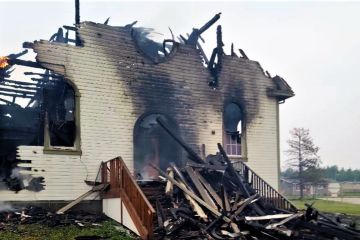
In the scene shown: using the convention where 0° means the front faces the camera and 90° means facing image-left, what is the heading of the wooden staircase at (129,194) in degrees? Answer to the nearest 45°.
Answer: approximately 315°

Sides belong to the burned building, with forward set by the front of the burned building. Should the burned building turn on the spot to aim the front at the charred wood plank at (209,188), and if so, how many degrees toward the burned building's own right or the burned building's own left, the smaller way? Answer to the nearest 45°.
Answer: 0° — it already faces it

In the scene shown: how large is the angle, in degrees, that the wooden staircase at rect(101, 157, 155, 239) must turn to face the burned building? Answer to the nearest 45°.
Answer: approximately 135° to its left

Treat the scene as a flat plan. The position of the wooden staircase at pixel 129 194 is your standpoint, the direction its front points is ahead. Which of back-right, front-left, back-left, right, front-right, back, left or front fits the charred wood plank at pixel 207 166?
left

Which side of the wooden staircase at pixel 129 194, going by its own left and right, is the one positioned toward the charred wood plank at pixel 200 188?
left

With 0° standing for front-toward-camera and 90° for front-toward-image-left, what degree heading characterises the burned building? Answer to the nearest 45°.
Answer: approximately 315°

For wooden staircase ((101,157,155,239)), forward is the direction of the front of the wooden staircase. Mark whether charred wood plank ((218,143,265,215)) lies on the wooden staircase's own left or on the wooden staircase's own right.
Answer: on the wooden staircase's own left
